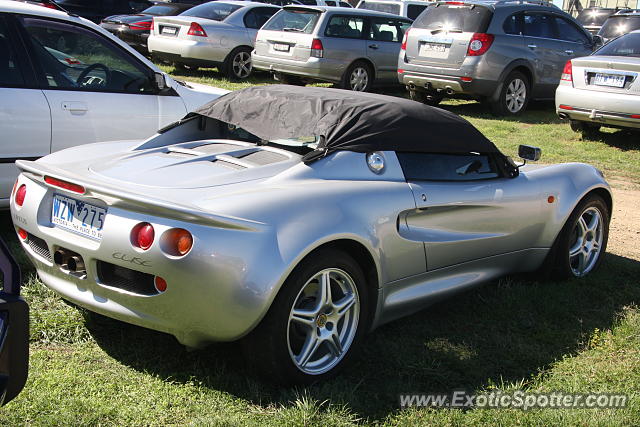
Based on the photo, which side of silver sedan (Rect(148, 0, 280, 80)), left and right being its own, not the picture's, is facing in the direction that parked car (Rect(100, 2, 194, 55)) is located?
left

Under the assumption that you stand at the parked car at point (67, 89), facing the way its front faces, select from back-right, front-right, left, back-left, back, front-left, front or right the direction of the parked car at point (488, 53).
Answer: front-left

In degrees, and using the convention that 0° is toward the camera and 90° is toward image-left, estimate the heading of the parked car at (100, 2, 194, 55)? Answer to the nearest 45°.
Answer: approximately 225°

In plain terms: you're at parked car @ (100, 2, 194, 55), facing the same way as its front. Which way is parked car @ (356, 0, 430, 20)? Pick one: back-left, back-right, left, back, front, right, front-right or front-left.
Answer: front-right

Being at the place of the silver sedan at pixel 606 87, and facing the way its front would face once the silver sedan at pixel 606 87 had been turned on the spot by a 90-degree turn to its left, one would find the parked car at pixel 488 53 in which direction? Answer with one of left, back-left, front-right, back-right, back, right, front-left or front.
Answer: front

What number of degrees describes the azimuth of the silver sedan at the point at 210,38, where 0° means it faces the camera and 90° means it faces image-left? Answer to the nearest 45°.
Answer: approximately 225°

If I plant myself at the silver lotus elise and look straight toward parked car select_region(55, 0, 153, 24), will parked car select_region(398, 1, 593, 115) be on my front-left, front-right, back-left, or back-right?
front-right

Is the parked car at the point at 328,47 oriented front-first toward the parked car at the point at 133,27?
no

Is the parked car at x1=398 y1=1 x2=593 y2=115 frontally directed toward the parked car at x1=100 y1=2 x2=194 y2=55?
no

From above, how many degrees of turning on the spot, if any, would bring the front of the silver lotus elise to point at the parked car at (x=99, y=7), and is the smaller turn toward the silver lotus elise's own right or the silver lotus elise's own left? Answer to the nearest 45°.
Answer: approximately 45° to the silver lotus elise's own left

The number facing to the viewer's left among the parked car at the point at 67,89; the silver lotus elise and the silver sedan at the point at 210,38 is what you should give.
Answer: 0

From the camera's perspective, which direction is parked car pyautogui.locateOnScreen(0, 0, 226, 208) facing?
to the viewer's right

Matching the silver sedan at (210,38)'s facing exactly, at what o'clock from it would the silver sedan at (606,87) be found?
the silver sedan at (606,87) is roughly at 3 o'clock from the silver sedan at (210,38).

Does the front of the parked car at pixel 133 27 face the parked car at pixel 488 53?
no

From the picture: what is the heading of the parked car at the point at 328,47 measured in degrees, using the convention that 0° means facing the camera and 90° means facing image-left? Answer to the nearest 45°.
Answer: approximately 225°

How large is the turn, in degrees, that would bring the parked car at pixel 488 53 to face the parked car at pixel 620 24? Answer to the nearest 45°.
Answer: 0° — it already faces it

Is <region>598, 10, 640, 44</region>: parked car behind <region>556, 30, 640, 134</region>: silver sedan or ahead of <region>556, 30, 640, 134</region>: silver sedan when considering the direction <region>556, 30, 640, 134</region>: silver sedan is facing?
ahead

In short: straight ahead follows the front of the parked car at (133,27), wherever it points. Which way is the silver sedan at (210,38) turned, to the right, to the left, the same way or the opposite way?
the same way

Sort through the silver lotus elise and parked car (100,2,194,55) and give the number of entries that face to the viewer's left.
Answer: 0

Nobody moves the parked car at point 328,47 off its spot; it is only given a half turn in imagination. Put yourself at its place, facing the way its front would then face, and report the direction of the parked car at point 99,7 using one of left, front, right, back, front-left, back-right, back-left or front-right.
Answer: right

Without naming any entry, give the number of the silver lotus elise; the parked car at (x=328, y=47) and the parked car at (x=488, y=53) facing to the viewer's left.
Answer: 0

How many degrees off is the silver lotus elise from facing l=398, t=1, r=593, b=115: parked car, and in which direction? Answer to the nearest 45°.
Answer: approximately 45° to its left

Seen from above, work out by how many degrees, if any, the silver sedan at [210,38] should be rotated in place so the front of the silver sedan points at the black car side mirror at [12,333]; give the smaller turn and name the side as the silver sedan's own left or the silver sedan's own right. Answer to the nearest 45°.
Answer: approximately 135° to the silver sedan's own right
